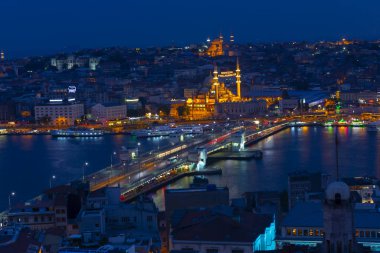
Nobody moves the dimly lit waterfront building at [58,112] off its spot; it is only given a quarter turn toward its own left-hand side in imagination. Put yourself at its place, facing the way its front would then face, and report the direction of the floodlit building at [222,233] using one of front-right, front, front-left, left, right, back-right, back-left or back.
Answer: right

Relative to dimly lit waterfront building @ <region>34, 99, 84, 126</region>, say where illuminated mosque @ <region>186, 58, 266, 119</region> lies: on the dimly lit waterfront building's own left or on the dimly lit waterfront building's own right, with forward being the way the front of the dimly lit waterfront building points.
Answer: on the dimly lit waterfront building's own left

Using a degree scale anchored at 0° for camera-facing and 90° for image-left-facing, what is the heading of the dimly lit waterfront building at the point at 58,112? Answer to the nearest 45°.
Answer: approximately 0°

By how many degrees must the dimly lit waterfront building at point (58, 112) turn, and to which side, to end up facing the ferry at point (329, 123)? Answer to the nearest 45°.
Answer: approximately 45° to its left
